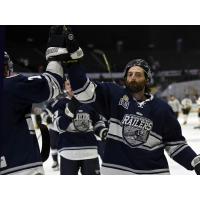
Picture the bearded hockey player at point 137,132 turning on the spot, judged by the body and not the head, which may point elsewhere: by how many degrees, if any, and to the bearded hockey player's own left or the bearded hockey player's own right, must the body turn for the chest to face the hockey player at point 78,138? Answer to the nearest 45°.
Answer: approximately 135° to the bearded hockey player's own right

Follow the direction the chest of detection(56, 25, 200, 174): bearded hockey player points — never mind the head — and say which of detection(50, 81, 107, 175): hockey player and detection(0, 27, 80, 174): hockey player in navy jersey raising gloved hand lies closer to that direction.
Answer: the hockey player in navy jersey raising gloved hand

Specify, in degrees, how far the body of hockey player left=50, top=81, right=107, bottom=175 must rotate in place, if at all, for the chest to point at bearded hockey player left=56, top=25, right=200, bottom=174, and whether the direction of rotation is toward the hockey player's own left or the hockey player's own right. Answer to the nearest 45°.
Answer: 0° — they already face them

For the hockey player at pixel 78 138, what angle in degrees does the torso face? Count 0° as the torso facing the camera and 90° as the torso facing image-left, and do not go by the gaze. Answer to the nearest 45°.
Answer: approximately 0°

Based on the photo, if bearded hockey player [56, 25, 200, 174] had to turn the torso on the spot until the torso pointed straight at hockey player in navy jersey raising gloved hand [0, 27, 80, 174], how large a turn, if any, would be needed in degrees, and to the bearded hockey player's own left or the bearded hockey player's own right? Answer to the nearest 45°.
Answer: approximately 45° to the bearded hockey player's own right

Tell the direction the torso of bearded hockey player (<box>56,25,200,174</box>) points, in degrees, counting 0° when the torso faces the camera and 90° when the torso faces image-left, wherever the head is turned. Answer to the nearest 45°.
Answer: approximately 0°

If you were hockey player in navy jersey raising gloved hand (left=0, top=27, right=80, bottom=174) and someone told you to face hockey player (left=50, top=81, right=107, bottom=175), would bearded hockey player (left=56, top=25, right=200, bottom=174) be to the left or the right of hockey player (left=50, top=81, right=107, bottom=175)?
right

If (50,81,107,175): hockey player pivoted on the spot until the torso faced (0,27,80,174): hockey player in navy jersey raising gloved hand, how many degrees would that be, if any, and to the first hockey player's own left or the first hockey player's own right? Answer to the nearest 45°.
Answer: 0° — they already face them

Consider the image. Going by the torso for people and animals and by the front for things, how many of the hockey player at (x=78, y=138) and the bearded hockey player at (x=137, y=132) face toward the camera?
2
